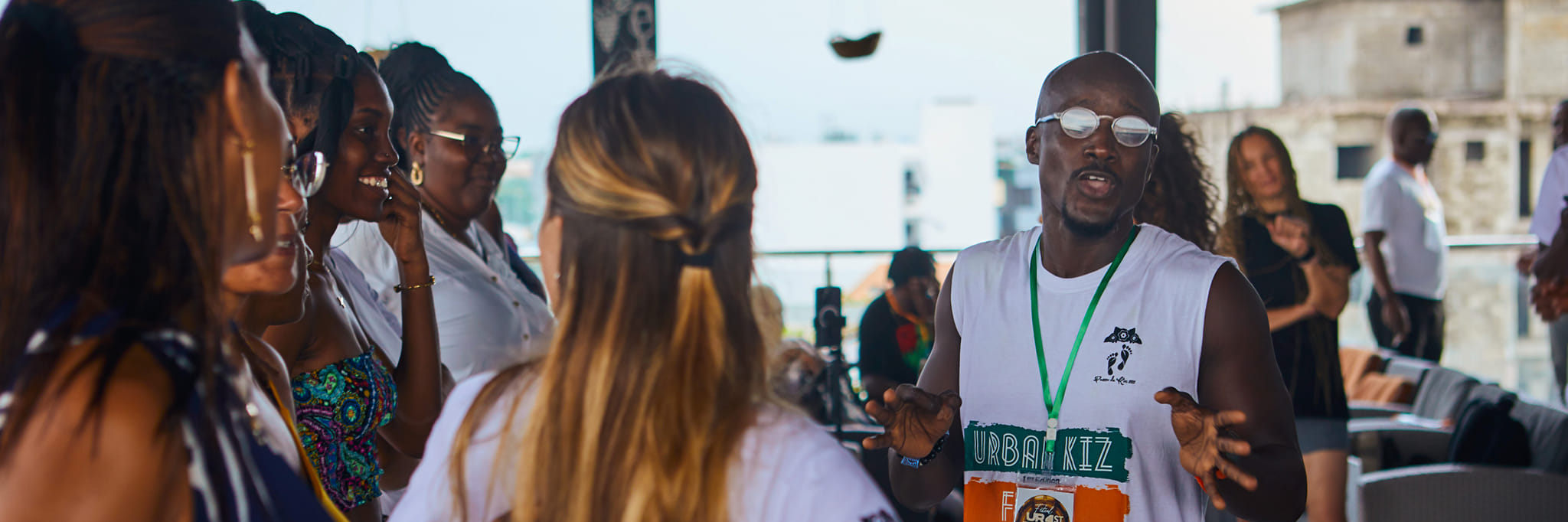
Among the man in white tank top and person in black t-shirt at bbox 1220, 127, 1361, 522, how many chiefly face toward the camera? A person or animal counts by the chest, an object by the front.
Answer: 2

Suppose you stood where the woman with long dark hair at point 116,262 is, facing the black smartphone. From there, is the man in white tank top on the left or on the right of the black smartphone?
right

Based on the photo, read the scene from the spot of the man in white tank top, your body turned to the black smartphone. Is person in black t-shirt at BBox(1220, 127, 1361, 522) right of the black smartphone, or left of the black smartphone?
right

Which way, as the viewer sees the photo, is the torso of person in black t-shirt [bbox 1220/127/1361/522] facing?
toward the camera

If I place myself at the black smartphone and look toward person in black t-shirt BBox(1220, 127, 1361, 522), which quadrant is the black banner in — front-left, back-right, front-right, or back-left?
back-left

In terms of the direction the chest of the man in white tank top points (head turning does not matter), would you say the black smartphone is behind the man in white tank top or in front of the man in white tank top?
behind

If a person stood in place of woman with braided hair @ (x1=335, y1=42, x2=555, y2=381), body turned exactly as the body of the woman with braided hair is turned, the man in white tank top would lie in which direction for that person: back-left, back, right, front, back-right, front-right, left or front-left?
front

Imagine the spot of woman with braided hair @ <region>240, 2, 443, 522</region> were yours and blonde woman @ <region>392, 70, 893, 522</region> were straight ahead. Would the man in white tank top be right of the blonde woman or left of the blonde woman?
left

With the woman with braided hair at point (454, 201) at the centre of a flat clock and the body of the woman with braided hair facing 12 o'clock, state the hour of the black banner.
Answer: The black banner is roughly at 8 o'clock from the woman with braided hair.

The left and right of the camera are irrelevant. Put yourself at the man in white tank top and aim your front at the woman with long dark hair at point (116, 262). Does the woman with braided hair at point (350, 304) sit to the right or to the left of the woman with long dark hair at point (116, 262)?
right

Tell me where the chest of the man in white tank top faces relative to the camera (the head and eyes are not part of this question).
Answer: toward the camera

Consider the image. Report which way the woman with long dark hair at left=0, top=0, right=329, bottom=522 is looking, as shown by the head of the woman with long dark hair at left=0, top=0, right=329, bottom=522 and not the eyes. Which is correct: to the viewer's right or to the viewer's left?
to the viewer's right

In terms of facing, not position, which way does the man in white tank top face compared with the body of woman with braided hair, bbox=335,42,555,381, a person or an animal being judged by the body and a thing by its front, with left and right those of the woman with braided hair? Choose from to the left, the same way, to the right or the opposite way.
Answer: to the right

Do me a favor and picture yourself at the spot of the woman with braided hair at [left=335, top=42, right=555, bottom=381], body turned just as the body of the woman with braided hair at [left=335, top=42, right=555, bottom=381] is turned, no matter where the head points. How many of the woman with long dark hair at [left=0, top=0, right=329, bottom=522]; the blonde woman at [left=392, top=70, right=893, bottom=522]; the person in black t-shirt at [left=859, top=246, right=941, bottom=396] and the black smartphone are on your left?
2

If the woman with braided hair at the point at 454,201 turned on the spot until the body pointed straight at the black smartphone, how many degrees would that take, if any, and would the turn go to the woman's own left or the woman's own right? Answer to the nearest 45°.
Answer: approximately 90° to the woman's own left

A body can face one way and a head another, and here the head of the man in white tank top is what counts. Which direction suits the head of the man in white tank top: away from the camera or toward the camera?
toward the camera

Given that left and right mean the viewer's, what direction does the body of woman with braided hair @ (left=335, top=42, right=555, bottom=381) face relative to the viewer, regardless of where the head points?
facing the viewer and to the right of the viewer
